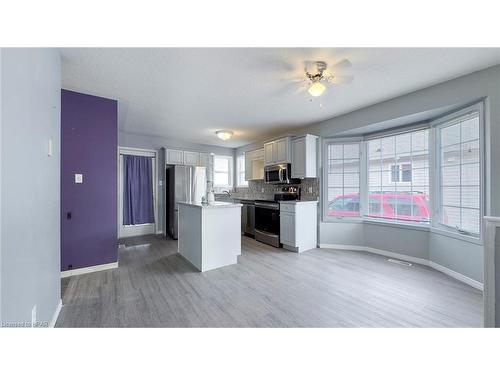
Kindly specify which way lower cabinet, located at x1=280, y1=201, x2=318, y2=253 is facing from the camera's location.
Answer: facing the viewer and to the left of the viewer

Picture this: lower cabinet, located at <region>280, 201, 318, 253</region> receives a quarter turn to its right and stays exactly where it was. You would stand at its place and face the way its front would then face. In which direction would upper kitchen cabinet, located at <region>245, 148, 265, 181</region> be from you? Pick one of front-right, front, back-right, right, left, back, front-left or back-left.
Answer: front

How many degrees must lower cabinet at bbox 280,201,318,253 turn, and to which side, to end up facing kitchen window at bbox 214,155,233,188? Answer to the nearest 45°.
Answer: approximately 90° to its right

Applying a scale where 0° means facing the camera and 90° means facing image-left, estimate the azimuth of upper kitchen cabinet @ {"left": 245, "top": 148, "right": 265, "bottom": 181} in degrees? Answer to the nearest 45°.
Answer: approximately 45°

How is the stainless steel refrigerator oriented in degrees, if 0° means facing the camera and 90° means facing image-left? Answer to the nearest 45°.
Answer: approximately 315°

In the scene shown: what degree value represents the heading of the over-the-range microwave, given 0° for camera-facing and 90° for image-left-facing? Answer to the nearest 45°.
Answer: approximately 45°

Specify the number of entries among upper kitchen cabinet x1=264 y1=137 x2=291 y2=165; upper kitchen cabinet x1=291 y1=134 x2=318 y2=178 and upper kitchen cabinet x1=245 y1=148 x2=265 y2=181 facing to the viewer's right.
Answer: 0

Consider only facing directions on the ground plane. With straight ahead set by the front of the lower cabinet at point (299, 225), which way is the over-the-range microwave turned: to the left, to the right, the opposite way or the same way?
the same way

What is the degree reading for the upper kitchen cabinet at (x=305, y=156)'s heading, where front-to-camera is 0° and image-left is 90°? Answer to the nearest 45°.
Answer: approximately 45°

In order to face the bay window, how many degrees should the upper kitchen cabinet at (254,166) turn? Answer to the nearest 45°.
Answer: approximately 90° to its left

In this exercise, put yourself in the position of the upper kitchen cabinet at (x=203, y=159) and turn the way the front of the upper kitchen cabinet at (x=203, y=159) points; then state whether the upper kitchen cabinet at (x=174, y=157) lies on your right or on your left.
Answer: on your right

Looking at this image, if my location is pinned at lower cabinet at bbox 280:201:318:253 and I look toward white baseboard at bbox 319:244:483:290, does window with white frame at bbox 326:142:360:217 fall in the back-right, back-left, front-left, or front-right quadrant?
front-left

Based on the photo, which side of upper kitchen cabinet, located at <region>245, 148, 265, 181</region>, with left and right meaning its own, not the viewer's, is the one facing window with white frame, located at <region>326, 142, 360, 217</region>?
left

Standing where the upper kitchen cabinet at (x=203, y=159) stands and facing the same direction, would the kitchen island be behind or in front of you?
in front

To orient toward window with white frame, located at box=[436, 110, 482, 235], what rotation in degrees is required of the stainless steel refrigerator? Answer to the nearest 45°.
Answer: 0° — it already faces it

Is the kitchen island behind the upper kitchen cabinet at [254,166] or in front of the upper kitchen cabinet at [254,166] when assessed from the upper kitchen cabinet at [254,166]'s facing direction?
in front

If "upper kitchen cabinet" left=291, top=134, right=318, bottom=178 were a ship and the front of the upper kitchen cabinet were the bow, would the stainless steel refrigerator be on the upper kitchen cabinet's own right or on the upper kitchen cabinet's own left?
on the upper kitchen cabinet's own right

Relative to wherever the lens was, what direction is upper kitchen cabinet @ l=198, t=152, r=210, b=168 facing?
facing the viewer and to the right of the viewer
